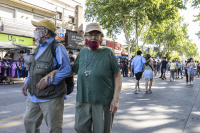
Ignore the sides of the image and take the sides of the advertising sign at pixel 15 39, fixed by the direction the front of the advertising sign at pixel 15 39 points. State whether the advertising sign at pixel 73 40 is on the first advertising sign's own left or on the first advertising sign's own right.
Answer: on the first advertising sign's own left

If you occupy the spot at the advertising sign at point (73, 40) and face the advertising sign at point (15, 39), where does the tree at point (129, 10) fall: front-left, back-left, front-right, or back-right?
back-left

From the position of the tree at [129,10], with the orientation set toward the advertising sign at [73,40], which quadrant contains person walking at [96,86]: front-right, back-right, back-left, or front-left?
front-left

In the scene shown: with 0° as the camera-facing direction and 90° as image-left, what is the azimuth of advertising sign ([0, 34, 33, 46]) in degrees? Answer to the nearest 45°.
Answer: approximately 315°

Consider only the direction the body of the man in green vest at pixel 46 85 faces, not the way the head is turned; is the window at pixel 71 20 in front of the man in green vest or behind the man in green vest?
behind

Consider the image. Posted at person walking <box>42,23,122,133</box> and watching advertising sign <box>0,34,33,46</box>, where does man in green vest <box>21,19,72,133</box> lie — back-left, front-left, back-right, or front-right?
front-left

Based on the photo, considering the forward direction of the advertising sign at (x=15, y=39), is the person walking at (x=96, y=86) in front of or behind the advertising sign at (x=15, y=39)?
in front

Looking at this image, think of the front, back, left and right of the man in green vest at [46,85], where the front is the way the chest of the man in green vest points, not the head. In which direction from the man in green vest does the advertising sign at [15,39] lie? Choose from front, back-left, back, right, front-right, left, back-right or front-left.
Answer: back-right

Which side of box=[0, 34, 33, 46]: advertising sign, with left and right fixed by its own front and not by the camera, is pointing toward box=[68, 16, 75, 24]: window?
left

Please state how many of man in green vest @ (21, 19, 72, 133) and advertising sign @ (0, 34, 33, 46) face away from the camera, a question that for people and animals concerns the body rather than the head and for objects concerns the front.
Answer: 0

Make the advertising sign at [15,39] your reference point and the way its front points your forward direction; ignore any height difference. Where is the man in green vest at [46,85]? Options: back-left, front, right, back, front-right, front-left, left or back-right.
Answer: front-right
